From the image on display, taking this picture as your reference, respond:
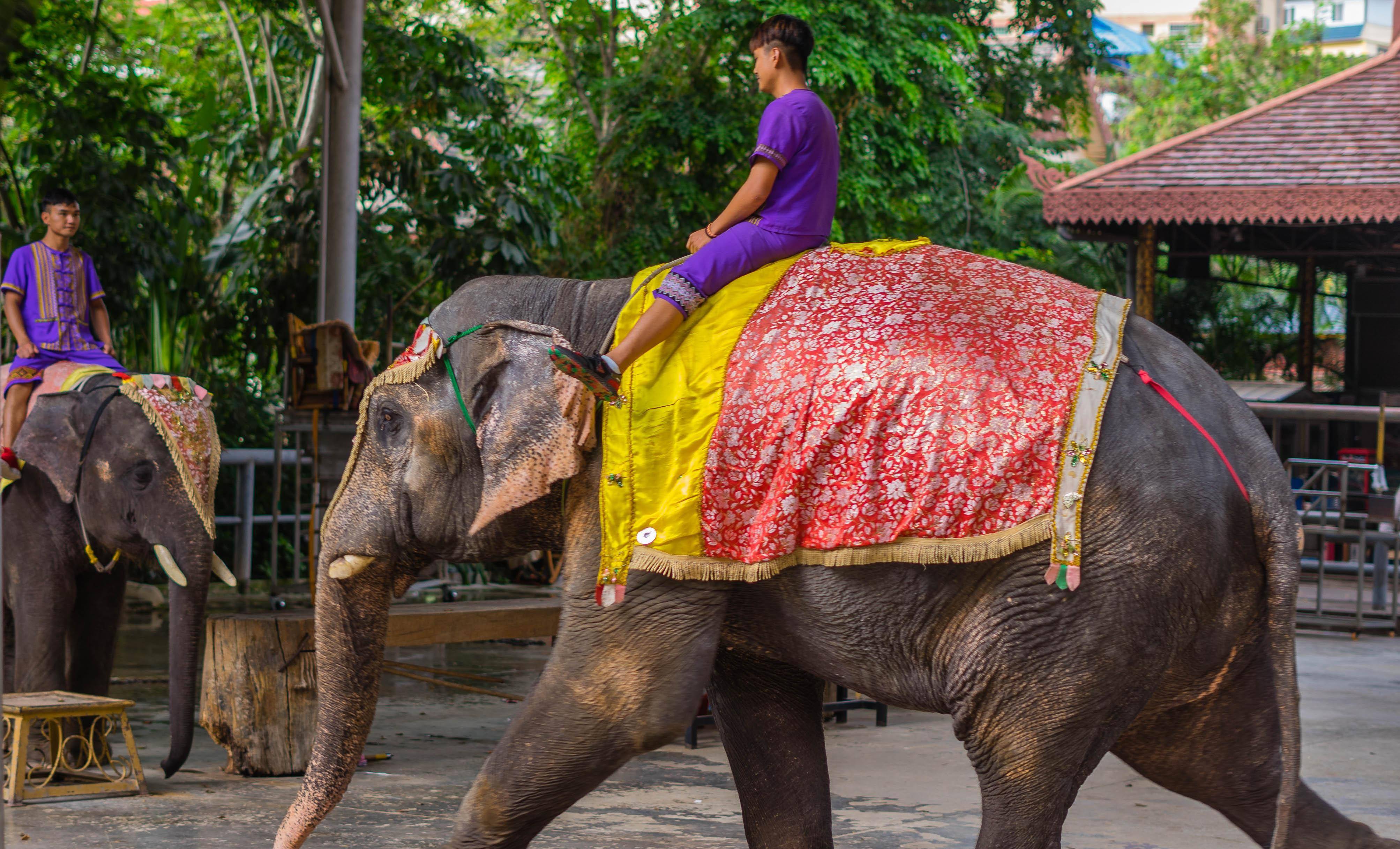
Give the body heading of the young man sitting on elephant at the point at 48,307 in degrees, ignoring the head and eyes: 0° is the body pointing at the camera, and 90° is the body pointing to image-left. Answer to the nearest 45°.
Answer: approximately 315°

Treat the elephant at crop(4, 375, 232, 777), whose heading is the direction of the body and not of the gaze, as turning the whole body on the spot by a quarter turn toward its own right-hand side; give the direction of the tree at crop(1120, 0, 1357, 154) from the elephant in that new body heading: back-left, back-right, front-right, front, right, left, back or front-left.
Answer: back

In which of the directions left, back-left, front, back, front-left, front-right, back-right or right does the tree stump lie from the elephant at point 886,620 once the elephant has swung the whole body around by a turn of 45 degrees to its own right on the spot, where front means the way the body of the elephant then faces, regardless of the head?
front

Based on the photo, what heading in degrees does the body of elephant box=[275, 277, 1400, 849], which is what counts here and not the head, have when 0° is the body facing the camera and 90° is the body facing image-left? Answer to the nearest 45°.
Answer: approximately 90°

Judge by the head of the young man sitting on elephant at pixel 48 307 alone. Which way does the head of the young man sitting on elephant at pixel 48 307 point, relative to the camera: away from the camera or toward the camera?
toward the camera

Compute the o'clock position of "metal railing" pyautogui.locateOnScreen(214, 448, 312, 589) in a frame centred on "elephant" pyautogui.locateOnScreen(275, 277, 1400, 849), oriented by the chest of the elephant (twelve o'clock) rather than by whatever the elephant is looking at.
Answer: The metal railing is roughly at 2 o'clock from the elephant.

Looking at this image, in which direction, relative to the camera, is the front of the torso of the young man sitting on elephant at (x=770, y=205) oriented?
to the viewer's left

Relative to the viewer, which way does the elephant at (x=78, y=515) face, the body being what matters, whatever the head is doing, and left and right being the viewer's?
facing the viewer and to the right of the viewer

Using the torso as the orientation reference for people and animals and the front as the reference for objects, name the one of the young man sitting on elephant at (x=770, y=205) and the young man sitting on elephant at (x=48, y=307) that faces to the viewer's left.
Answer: the young man sitting on elephant at (x=770, y=205)

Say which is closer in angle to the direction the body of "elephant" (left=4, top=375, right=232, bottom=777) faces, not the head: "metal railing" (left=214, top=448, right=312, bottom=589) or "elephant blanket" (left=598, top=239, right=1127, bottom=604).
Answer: the elephant blanket

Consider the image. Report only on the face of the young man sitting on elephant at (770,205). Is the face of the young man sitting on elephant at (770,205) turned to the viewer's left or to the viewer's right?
to the viewer's left

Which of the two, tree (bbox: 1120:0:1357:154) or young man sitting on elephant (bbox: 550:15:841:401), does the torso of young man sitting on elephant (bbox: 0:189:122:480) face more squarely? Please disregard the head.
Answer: the young man sitting on elephant
